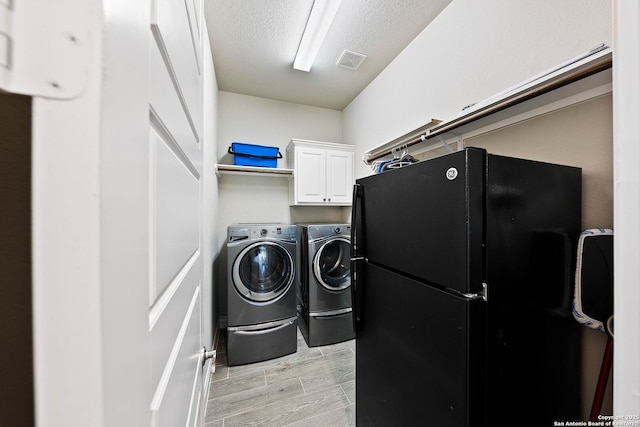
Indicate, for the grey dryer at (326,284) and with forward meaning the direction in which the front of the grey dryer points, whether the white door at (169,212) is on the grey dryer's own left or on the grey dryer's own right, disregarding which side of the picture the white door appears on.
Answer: on the grey dryer's own right

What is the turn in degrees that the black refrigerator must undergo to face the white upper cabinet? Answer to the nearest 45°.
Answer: approximately 90° to its right

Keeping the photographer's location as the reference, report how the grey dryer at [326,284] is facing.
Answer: facing the viewer and to the right of the viewer

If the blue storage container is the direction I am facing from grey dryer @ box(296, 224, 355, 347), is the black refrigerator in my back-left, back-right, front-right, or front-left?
back-left

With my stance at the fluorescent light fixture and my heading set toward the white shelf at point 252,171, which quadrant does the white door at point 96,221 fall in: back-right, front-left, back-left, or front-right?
back-left

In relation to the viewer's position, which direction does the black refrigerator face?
facing the viewer and to the left of the viewer

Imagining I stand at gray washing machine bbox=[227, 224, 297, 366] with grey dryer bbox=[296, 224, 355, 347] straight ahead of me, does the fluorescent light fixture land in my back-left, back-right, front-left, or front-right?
front-right

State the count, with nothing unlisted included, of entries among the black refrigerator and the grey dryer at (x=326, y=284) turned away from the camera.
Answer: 0

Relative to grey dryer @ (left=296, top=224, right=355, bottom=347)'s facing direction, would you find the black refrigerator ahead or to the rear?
ahead
